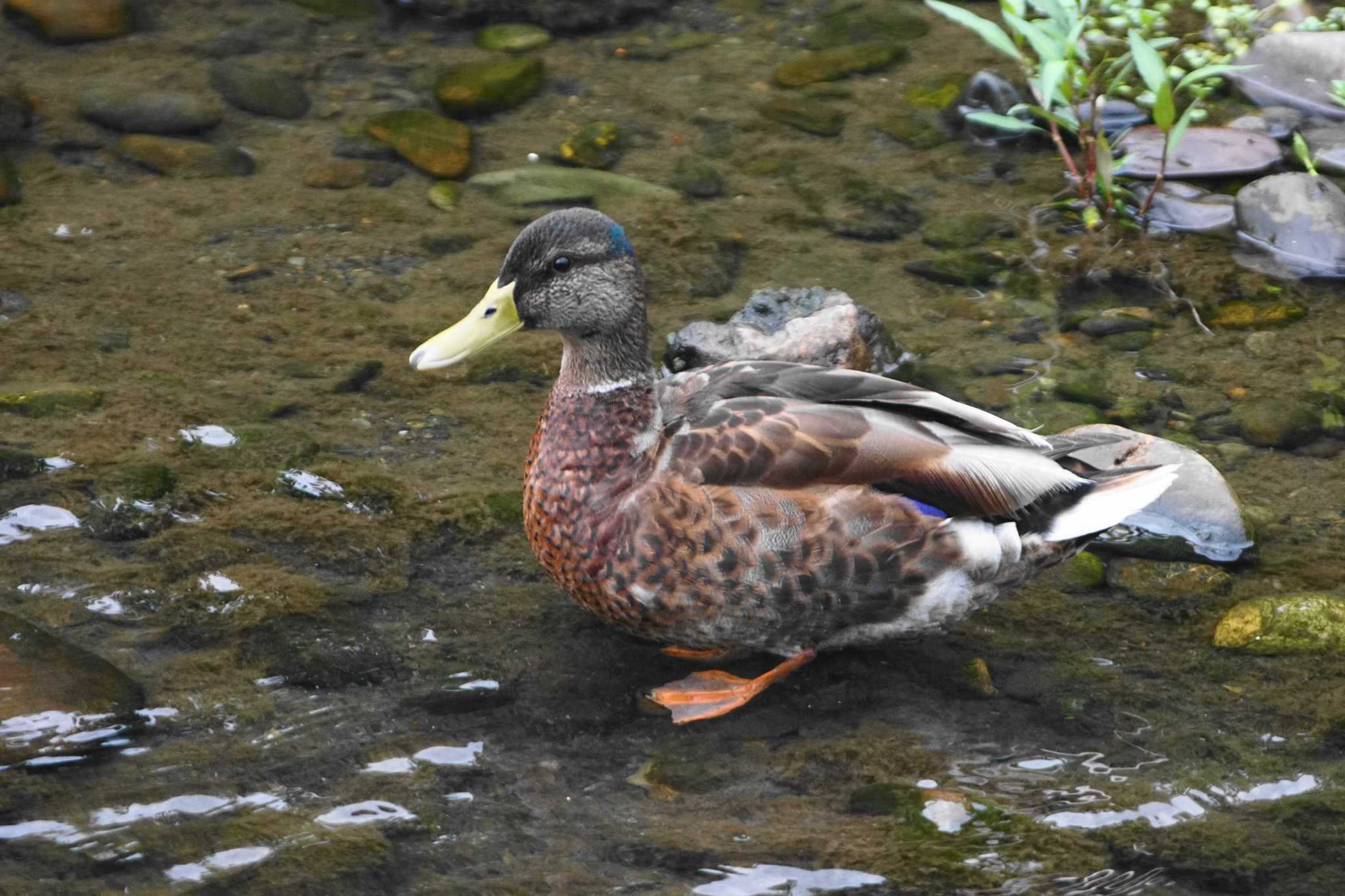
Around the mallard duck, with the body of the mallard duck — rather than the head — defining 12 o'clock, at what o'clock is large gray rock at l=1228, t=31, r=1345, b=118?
The large gray rock is roughly at 4 o'clock from the mallard duck.

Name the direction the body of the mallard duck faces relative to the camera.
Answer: to the viewer's left

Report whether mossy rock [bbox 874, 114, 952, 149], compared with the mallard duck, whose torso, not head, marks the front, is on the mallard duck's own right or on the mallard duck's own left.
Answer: on the mallard duck's own right

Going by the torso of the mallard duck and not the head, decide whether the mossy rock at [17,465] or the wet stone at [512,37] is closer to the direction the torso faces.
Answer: the mossy rock

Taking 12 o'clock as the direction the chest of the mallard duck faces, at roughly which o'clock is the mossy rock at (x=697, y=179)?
The mossy rock is roughly at 3 o'clock from the mallard duck.

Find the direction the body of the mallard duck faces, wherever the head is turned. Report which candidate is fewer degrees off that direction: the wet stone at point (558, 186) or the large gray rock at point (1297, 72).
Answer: the wet stone

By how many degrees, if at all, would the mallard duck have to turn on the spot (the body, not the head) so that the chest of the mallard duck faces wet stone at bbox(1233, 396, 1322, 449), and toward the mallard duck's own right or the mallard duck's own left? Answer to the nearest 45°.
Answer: approximately 135° to the mallard duck's own right

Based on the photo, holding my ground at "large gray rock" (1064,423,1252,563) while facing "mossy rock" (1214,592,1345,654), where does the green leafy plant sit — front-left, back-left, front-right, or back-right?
back-left

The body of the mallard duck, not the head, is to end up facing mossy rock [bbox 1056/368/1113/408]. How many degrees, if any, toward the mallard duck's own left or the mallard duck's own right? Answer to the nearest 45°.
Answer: approximately 135° to the mallard duck's own right

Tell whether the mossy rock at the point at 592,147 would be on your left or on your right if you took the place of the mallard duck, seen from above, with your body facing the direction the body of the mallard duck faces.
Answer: on your right

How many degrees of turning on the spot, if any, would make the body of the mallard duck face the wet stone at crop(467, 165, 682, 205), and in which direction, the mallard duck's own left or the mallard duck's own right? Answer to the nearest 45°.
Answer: approximately 90° to the mallard duck's own right
